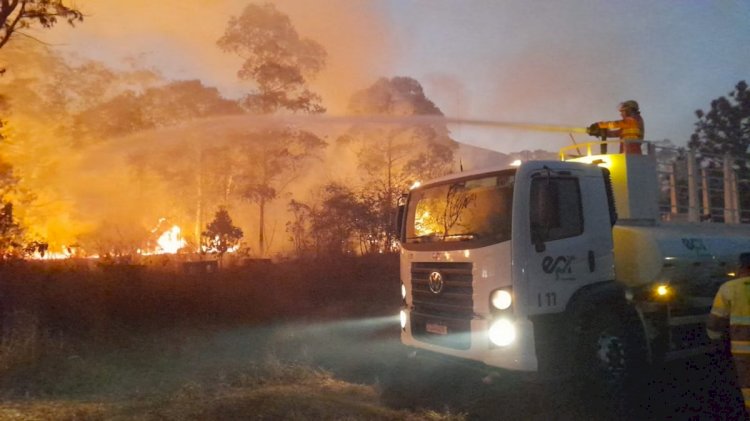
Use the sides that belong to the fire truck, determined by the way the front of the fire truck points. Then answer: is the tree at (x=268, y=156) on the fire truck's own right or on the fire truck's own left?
on the fire truck's own right

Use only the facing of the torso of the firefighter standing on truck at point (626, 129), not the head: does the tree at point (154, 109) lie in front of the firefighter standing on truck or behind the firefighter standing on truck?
in front

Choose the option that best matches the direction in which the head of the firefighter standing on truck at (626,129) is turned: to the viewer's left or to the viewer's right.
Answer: to the viewer's left

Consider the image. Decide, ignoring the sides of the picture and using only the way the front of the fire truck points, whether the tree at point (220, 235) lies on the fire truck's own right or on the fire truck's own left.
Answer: on the fire truck's own right

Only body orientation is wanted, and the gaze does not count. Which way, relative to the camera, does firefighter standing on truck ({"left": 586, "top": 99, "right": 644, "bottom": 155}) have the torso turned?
to the viewer's left

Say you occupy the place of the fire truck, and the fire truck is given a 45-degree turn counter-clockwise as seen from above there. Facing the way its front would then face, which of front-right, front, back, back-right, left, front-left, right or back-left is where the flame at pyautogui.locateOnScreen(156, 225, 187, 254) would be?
back-right

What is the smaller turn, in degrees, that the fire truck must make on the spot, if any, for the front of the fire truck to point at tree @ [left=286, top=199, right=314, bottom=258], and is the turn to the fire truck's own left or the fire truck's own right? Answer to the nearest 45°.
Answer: approximately 90° to the fire truck's own right

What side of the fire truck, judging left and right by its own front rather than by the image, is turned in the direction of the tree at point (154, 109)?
right

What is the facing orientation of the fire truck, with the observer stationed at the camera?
facing the viewer and to the left of the viewer

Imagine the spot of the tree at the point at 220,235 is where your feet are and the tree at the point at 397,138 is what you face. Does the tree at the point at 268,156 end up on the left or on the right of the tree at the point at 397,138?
left
